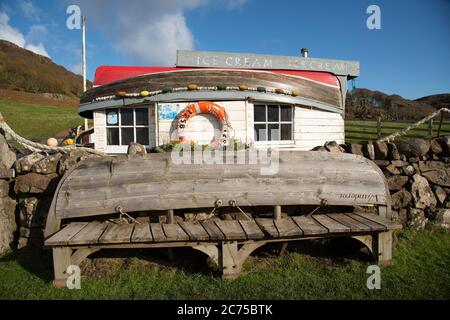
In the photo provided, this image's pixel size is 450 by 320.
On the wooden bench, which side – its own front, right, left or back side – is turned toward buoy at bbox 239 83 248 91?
back

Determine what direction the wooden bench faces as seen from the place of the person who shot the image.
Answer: facing the viewer

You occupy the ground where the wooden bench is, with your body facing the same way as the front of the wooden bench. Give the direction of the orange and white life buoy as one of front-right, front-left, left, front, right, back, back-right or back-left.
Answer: back

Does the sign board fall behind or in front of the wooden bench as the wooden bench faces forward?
behind

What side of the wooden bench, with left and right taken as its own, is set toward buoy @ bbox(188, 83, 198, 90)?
back

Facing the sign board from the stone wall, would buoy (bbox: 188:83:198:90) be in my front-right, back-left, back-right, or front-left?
front-left
